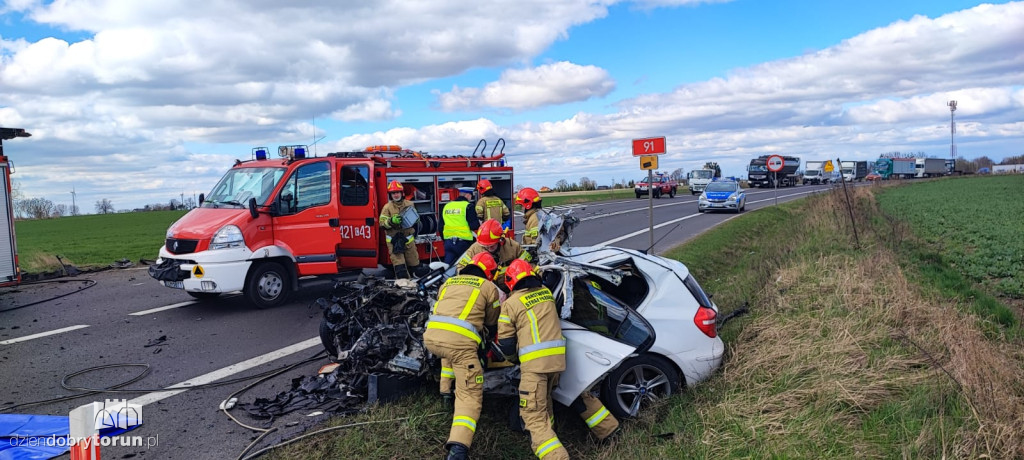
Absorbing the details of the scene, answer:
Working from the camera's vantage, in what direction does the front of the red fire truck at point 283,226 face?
facing the viewer and to the left of the viewer

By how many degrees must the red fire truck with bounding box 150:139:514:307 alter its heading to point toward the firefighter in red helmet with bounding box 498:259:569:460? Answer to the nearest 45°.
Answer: approximately 45° to its left

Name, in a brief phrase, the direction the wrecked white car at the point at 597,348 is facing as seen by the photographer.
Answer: facing to the left of the viewer

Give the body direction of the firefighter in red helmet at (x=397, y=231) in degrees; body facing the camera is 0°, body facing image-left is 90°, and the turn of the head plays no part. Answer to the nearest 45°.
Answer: approximately 0°

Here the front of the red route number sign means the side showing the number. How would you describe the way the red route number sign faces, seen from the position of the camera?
facing the viewer

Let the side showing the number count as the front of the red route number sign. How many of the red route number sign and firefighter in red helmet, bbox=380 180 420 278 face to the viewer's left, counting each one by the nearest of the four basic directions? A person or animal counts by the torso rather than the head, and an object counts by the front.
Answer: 0

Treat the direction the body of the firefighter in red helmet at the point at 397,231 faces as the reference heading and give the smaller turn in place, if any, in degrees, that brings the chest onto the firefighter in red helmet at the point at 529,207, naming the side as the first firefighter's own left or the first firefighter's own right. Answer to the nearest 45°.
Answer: approximately 45° to the first firefighter's own left

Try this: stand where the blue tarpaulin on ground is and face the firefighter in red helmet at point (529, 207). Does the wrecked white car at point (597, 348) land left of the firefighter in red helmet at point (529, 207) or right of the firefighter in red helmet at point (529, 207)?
right

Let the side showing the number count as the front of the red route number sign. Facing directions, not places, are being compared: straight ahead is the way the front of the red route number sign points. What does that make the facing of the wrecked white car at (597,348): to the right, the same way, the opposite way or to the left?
to the right

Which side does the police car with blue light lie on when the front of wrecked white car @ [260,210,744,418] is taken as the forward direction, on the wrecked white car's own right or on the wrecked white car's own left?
on the wrecked white car's own right

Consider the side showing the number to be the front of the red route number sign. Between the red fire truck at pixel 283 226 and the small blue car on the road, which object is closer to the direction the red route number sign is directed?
the red fire truck
